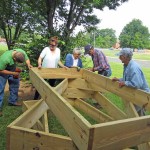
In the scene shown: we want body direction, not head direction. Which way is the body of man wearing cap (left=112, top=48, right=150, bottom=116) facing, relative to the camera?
to the viewer's left

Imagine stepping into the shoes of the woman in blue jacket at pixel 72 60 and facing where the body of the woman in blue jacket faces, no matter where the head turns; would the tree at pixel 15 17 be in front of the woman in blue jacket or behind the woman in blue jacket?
behind

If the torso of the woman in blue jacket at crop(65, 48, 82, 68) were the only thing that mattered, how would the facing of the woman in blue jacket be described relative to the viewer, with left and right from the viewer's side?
facing the viewer and to the right of the viewer

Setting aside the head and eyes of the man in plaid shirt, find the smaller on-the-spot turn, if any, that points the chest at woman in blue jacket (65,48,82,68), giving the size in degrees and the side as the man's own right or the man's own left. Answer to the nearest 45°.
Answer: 0° — they already face them

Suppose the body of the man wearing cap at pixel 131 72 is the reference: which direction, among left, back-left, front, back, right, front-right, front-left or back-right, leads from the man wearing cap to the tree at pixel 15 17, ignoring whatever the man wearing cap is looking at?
front-right
